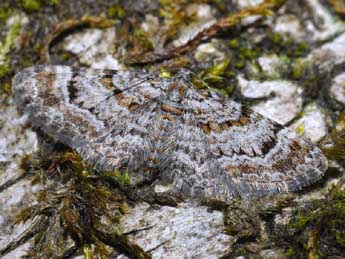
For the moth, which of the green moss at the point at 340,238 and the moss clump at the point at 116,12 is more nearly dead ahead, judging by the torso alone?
the moss clump

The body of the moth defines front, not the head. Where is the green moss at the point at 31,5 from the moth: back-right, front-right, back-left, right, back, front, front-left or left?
front-left

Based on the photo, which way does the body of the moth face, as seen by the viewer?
away from the camera

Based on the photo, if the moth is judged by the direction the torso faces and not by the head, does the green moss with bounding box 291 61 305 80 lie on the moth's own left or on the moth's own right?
on the moth's own right

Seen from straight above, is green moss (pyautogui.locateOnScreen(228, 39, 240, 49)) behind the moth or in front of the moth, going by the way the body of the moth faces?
in front

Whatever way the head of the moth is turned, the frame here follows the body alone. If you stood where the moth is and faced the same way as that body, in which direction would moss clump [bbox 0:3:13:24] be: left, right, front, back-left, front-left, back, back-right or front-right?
front-left

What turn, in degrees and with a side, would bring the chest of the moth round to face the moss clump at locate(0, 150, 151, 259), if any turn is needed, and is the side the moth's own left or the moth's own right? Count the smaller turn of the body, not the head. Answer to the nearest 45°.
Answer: approximately 135° to the moth's own left
